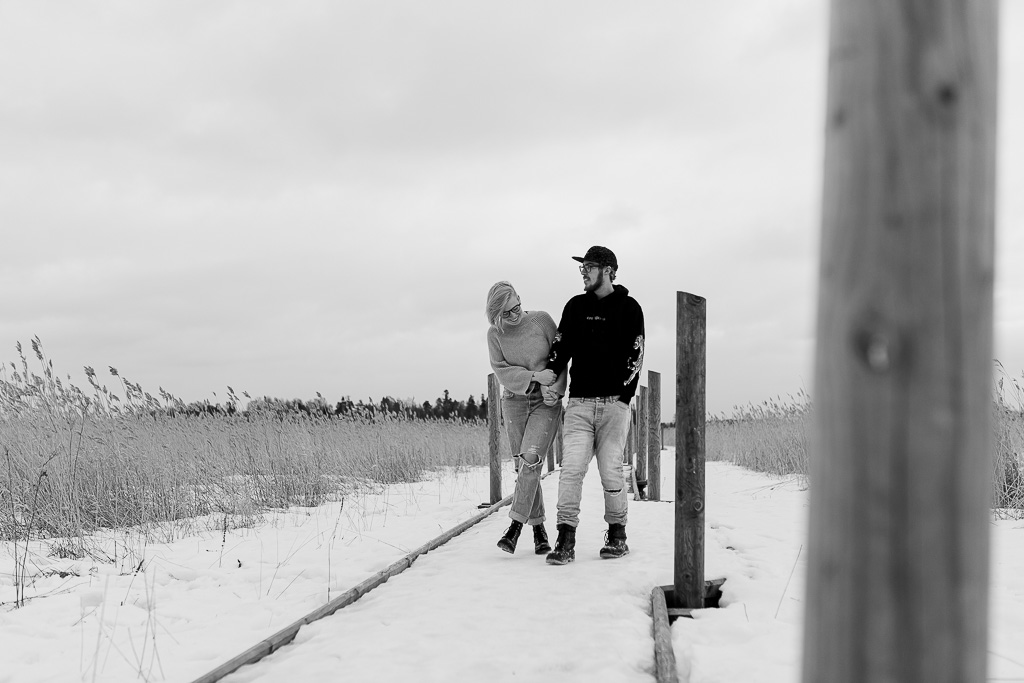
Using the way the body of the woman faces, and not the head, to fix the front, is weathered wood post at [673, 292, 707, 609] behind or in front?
in front

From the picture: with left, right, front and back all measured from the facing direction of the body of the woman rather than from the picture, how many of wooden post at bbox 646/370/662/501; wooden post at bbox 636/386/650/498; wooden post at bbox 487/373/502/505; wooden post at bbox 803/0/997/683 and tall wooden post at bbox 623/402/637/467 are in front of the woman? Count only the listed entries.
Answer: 1

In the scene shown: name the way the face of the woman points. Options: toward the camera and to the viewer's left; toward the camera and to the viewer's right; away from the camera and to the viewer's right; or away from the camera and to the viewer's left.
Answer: toward the camera and to the viewer's right

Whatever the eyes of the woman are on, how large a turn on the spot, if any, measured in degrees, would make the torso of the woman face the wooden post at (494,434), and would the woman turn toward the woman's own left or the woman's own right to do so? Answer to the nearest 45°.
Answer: approximately 180°

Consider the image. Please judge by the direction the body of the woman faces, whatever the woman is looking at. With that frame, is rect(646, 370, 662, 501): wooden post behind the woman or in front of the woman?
behind

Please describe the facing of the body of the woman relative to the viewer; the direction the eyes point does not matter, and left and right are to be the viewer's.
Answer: facing the viewer

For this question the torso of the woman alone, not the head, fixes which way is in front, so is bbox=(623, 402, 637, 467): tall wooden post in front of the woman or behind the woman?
behind

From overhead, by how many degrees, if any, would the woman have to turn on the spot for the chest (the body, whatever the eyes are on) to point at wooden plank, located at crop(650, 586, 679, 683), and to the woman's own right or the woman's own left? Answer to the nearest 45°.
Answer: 0° — they already face it

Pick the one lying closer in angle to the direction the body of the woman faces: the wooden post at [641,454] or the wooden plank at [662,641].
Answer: the wooden plank

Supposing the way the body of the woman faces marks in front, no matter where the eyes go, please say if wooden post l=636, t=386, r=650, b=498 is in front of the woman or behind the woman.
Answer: behind
